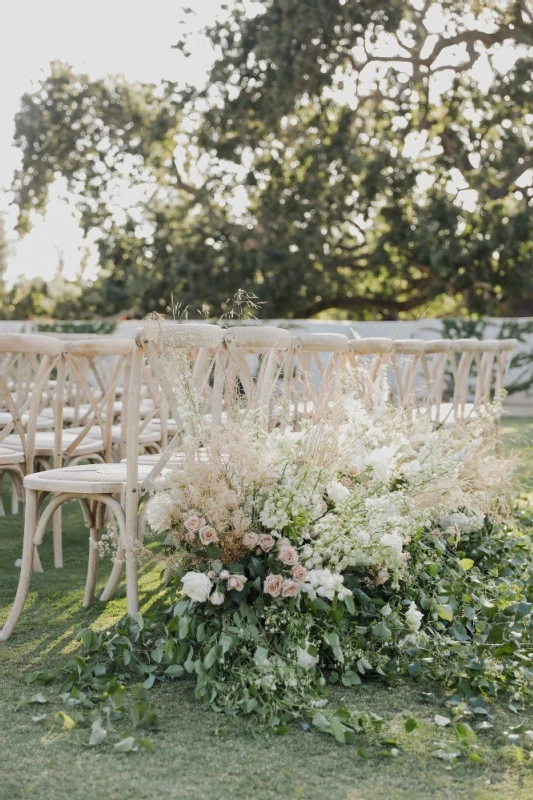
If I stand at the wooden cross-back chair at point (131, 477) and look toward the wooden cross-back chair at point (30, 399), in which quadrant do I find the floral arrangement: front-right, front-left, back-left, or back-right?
back-right

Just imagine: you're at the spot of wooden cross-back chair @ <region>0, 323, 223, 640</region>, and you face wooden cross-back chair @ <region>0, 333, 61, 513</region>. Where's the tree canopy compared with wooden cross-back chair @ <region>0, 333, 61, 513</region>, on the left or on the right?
right

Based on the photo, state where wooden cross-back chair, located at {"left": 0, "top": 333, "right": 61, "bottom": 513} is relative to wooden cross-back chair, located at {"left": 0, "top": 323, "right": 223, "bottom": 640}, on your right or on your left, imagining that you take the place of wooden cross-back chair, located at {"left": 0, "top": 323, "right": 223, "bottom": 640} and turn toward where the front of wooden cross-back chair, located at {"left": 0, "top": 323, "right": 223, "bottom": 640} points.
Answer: on your right

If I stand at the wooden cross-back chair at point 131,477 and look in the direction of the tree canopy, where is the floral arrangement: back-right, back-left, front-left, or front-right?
back-right
